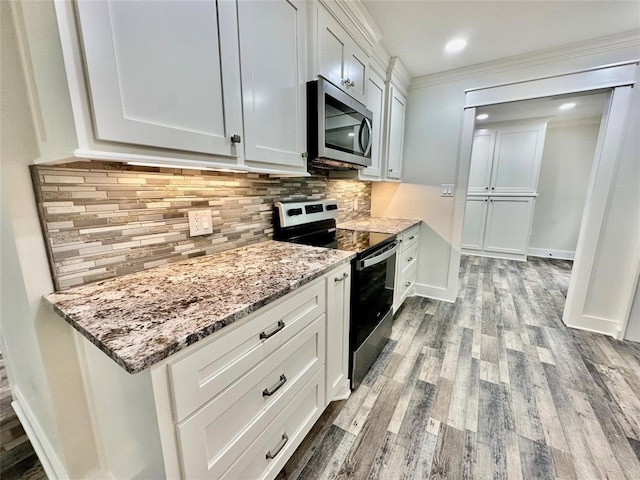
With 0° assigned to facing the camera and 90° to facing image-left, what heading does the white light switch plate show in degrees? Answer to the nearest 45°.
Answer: approximately 0°

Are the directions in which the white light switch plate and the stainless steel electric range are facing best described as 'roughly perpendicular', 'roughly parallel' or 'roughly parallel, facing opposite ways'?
roughly perpendicular

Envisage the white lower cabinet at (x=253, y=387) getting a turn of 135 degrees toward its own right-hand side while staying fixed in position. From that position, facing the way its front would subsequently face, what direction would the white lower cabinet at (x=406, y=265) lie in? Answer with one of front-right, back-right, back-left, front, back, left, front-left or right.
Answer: back-right

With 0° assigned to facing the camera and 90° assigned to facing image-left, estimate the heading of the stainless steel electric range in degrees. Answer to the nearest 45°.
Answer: approximately 315°

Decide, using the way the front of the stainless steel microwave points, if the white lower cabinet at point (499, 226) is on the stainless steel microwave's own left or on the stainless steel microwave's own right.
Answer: on the stainless steel microwave's own left

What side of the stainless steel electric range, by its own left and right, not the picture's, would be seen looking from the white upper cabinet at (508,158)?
left

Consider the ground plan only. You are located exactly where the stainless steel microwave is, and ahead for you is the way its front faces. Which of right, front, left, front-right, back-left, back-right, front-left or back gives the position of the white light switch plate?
left

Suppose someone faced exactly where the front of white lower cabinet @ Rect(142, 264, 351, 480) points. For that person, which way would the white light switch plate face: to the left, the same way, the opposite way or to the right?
to the right

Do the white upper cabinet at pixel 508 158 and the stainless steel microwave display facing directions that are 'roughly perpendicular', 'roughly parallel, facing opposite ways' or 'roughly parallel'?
roughly perpendicular

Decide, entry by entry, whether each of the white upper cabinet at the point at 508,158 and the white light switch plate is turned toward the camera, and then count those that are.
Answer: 2

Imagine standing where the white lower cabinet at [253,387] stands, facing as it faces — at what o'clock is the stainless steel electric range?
The stainless steel electric range is roughly at 9 o'clock from the white lower cabinet.
